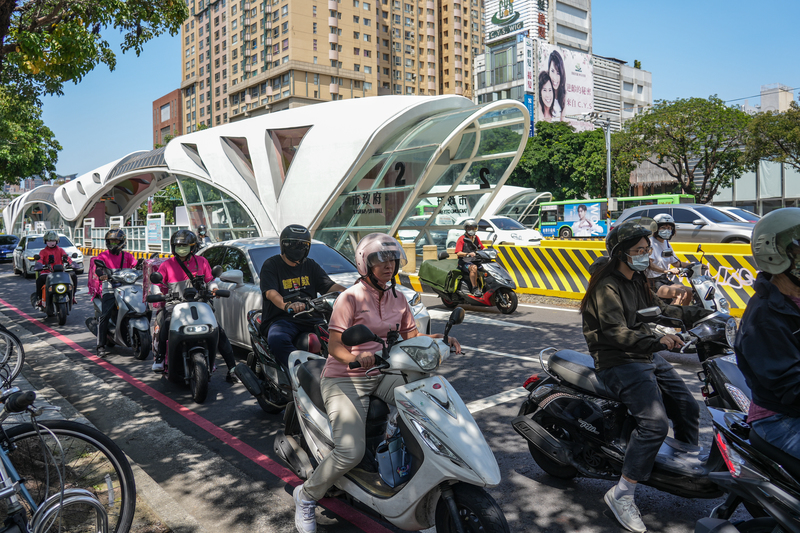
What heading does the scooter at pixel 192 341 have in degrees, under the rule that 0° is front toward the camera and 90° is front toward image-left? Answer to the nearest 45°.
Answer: approximately 0°

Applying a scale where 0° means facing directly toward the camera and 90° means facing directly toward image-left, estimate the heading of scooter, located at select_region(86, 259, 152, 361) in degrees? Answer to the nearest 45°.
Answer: approximately 315°

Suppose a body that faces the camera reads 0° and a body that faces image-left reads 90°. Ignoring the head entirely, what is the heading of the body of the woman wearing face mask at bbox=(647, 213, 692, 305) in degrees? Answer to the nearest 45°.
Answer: approximately 315°

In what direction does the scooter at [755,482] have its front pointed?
to the viewer's right

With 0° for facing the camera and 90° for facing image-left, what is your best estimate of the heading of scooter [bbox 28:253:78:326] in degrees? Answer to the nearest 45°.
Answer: approximately 315°

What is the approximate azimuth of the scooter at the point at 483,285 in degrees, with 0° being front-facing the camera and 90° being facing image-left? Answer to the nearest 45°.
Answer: approximately 315°

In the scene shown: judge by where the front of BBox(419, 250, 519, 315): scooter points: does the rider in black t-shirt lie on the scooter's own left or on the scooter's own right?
on the scooter's own right

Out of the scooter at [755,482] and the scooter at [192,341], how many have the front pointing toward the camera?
1

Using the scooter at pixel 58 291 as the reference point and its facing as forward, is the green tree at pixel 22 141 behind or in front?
behind

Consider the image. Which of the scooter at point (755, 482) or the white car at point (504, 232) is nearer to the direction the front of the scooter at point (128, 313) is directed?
the scooter

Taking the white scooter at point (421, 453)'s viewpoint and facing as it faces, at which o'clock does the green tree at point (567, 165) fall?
The green tree is roughly at 8 o'clock from the white scooter.

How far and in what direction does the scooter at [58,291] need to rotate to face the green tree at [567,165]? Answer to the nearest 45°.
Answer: approximately 90° to its left
